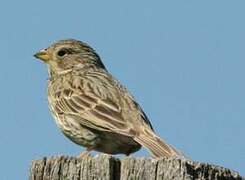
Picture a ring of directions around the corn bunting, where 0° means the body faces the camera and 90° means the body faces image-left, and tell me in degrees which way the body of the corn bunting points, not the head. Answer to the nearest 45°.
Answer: approximately 90°
